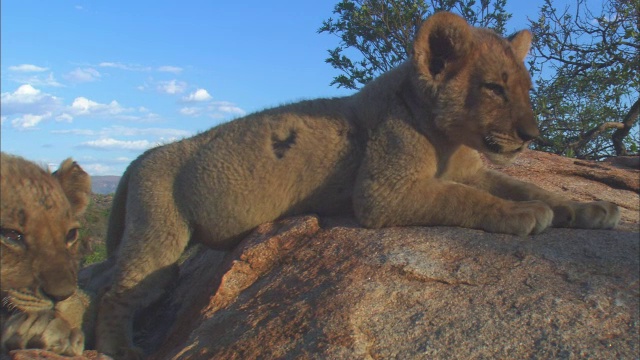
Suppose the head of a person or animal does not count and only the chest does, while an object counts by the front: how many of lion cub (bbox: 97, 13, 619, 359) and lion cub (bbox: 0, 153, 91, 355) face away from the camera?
0

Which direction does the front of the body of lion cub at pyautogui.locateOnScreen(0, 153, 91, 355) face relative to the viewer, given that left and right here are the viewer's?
facing the viewer and to the right of the viewer

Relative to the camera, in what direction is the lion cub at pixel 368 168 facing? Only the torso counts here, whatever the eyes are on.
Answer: to the viewer's right
